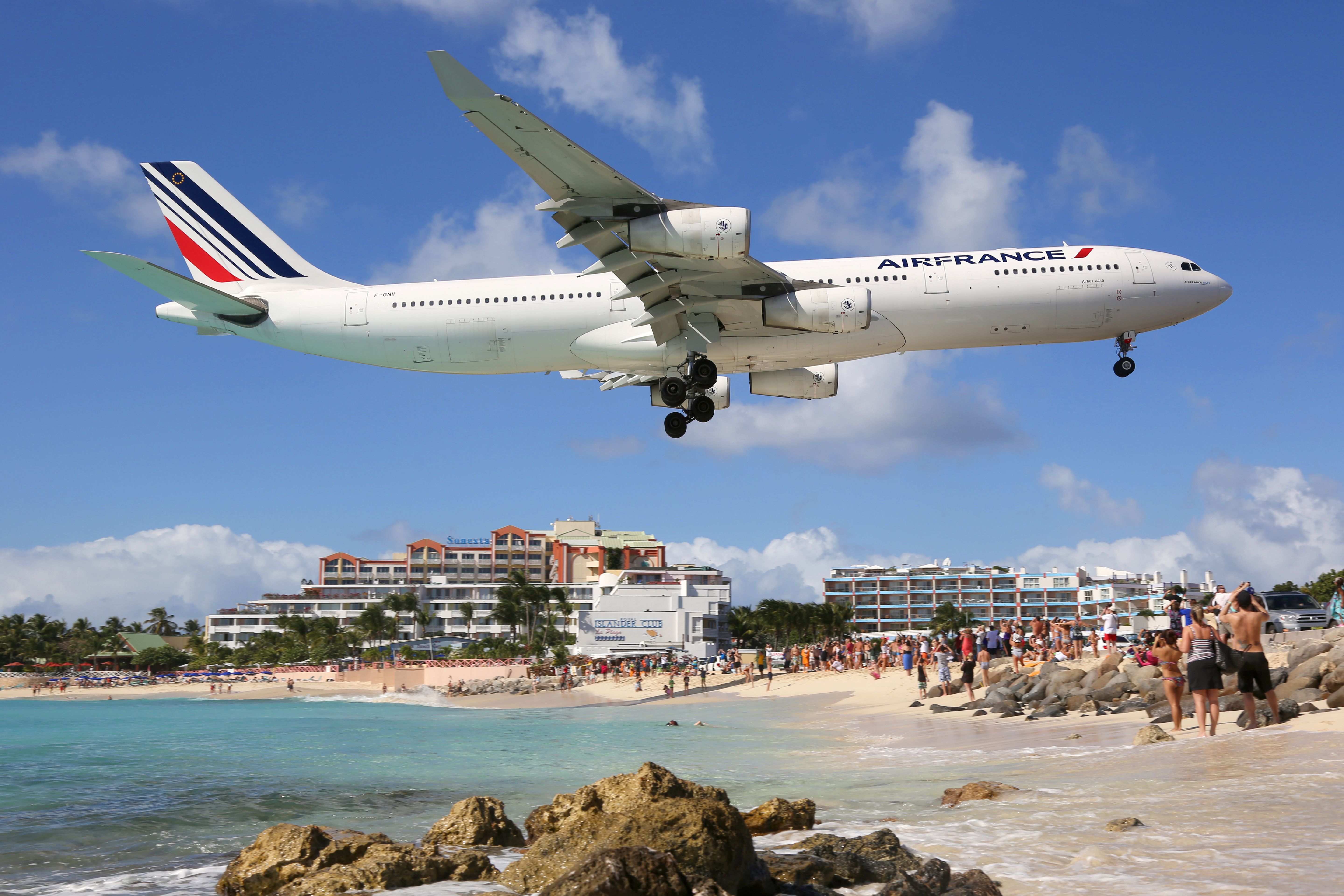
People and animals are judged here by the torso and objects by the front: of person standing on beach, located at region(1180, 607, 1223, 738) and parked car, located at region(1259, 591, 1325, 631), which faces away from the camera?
the person standing on beach

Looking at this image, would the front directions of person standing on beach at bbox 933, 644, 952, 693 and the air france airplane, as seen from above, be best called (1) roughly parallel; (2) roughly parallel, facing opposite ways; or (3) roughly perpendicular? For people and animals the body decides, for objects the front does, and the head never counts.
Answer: roughly perpendicular

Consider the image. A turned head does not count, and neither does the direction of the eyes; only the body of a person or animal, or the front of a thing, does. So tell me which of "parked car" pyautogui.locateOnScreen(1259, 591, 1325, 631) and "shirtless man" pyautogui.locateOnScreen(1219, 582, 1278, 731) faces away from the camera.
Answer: the shirtless man

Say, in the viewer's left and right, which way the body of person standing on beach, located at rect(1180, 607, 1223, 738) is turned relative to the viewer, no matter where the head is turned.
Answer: facing away from the viewer

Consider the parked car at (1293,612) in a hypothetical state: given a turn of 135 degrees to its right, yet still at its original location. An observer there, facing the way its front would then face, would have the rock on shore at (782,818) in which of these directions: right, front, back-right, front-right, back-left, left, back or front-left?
left

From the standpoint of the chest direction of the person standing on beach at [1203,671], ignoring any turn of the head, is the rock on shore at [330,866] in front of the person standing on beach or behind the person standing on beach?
behind

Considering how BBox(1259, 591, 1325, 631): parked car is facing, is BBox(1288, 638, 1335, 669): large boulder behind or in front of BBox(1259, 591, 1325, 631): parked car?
in front

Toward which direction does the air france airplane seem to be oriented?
to the viewer's right

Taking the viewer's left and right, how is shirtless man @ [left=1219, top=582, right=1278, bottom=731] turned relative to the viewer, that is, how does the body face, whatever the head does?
facing away from the viewer

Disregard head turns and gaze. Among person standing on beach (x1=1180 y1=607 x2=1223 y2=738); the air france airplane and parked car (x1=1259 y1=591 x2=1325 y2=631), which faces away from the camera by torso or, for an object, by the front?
the person standing on beach
